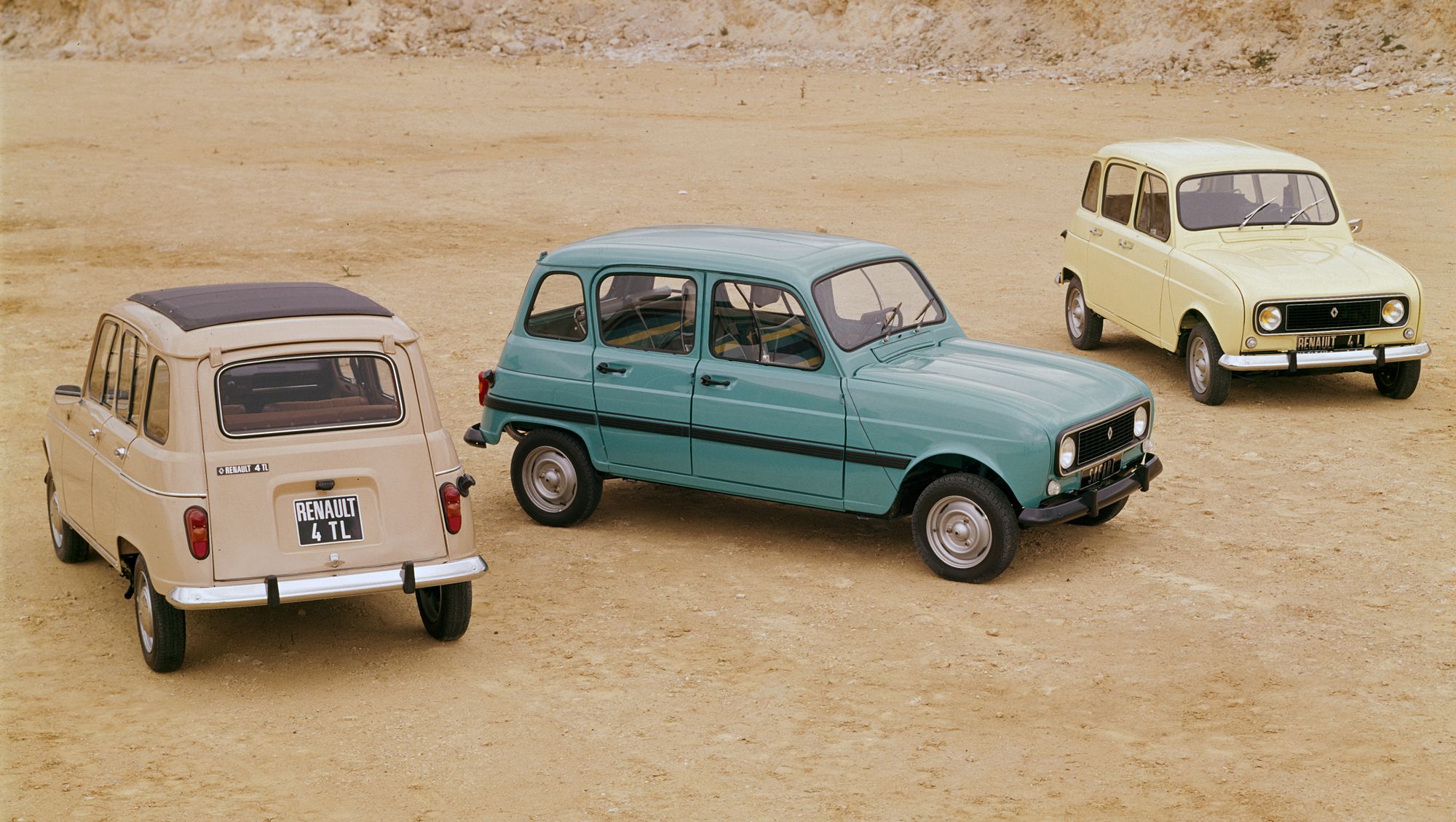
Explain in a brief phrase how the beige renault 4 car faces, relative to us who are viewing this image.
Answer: facing away from the viewer and to the left of the viewer

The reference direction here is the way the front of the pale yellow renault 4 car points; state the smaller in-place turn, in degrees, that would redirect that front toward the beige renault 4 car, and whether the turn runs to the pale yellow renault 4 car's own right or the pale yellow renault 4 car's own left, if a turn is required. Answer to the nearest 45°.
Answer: approximately 90° to the pale yellow renault 4 car's own right

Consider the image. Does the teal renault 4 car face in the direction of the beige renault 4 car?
no

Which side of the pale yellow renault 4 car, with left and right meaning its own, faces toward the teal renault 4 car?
right

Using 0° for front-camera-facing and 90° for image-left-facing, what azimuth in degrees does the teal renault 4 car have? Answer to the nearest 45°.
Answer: approximately 315°

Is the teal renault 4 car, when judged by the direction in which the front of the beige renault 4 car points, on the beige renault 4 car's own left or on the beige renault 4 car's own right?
on the beige renault 4 car's own right

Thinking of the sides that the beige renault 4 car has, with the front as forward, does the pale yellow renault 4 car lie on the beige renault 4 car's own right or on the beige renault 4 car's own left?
on the beige renault 4 car's own right

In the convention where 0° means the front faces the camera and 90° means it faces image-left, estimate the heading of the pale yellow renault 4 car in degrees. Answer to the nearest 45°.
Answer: approximately 315°

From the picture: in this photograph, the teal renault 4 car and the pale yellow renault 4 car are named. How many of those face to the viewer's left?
0

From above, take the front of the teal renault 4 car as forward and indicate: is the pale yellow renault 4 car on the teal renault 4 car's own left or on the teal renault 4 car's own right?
on the teal renault 4 car's own left
